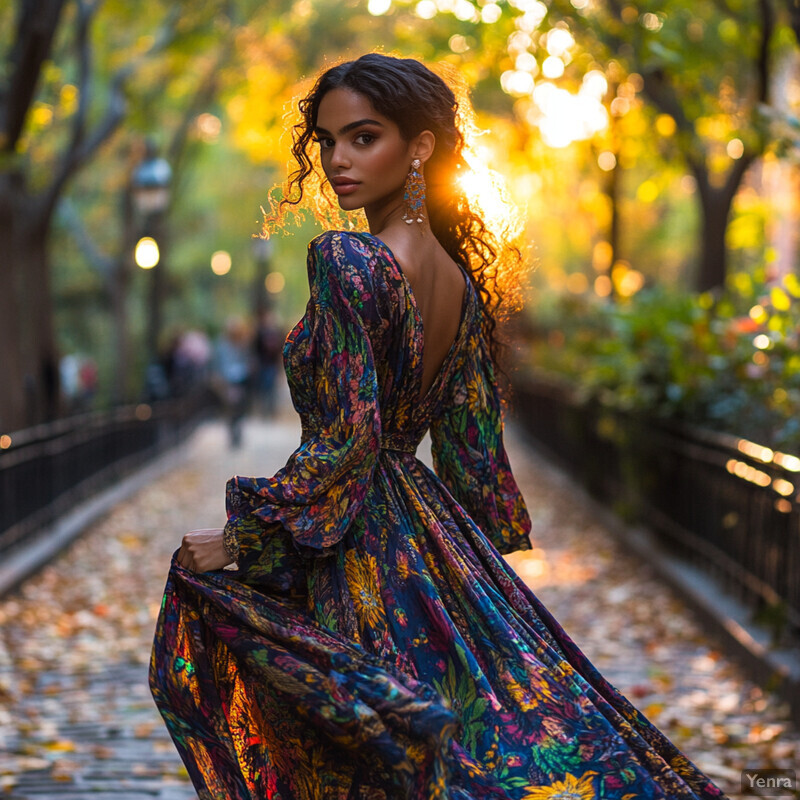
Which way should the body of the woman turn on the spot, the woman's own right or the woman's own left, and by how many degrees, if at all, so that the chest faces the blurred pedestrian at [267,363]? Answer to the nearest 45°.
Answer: approximately 45° to the woman's own right

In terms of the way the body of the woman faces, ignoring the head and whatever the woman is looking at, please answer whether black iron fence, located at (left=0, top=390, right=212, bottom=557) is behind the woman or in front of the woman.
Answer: in front

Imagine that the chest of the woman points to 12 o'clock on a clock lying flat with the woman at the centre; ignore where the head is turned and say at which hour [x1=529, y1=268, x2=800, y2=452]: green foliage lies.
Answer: The green foliage is roughly at 2 o'clock from the woman.

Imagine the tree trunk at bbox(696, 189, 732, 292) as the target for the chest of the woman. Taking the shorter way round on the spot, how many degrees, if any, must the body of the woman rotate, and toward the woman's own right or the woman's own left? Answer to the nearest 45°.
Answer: approximately 45° to the woman's own right

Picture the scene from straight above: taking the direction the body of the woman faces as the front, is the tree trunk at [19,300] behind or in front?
in front

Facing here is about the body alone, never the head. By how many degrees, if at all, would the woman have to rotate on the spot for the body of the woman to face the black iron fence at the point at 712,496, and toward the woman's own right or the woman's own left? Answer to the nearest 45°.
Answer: approximately 45° to the woman's own right

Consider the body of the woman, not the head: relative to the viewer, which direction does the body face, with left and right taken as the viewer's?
facing away from the viewer and to the left of the viewer

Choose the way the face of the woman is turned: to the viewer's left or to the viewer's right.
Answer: to the viewer's left

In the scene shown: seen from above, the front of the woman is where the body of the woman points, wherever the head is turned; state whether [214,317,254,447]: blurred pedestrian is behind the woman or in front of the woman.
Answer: in front
